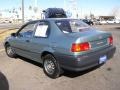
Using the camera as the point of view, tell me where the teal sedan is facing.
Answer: facing away from the viewer and to the left of the viewer
